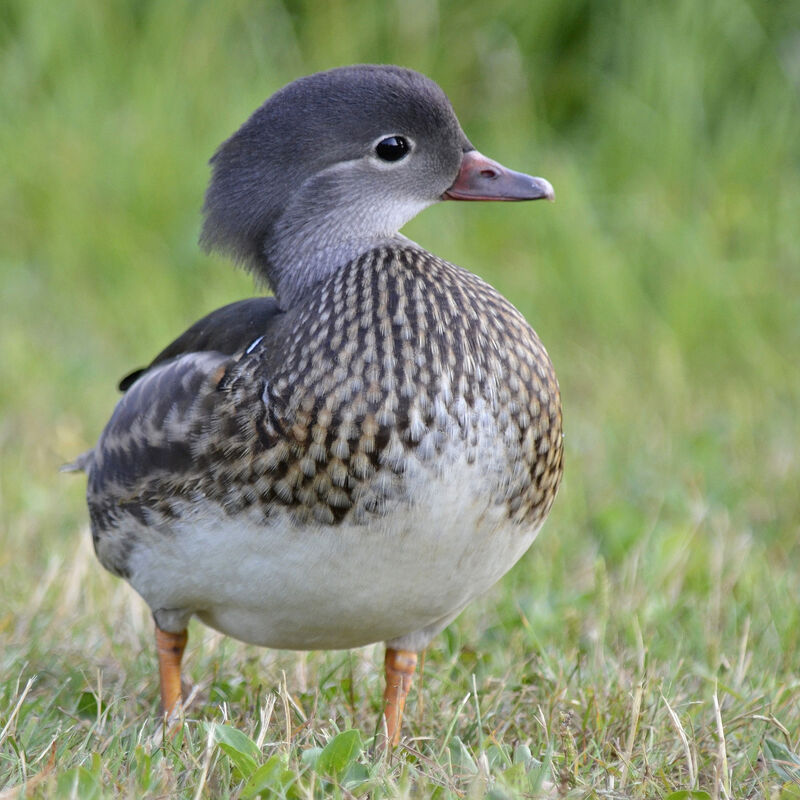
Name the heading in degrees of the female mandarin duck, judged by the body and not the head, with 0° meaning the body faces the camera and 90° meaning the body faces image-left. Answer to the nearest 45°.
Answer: approximately 315°
